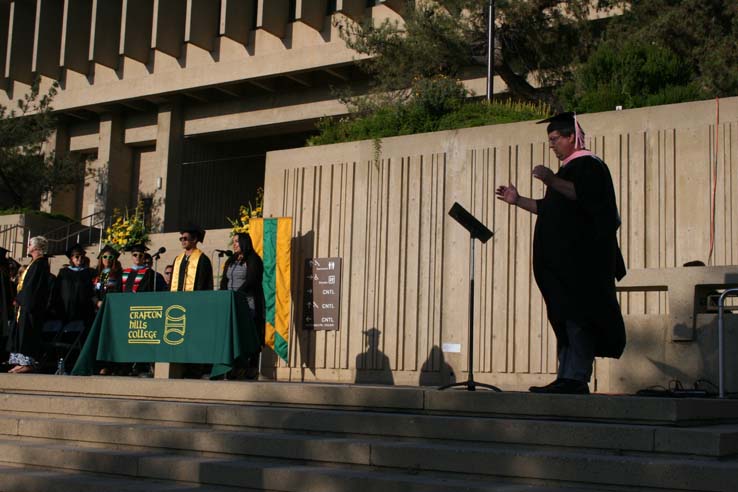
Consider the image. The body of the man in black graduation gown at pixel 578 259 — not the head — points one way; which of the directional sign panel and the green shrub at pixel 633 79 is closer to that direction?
the directional sign panel

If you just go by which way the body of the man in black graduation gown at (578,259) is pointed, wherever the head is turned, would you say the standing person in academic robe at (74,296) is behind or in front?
in front

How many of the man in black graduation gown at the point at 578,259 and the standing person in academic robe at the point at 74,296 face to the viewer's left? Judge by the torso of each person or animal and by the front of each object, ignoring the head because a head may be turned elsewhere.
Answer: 1

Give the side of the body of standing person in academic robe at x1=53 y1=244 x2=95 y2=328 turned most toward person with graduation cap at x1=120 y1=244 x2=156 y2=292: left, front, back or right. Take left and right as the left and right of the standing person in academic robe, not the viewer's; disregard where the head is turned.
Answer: left

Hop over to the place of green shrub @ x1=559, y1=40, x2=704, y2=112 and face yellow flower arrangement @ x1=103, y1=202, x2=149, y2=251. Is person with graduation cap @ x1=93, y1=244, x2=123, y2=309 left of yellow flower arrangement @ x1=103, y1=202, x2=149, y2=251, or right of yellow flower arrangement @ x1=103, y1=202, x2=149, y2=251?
left

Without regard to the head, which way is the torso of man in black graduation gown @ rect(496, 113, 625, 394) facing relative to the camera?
to the viewer's left

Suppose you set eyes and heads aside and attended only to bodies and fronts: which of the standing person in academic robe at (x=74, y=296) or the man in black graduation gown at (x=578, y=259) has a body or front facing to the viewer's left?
the man in black graduation gown

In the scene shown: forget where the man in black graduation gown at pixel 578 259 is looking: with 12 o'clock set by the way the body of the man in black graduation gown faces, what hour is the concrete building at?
The concrete building is roughly at 2 o'clock from the man in black graduation gown.

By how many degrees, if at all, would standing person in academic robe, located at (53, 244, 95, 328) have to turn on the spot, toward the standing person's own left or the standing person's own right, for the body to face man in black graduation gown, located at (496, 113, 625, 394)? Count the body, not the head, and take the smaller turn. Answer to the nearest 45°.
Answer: approximately 45° to the standing person's own left

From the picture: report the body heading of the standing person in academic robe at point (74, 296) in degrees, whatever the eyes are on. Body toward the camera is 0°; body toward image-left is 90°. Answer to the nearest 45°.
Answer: approximately 0°

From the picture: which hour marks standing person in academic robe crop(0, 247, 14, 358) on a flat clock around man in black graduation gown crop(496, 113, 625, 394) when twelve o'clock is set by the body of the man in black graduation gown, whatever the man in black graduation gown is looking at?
The standing person in academic robe is roughly at 1 o'clock from the man in black graduation gown.

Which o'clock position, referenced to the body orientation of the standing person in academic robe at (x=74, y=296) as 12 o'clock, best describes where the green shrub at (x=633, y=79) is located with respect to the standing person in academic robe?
The green shrub is roughly at 9 o'clock from the standing person in academic robe.
